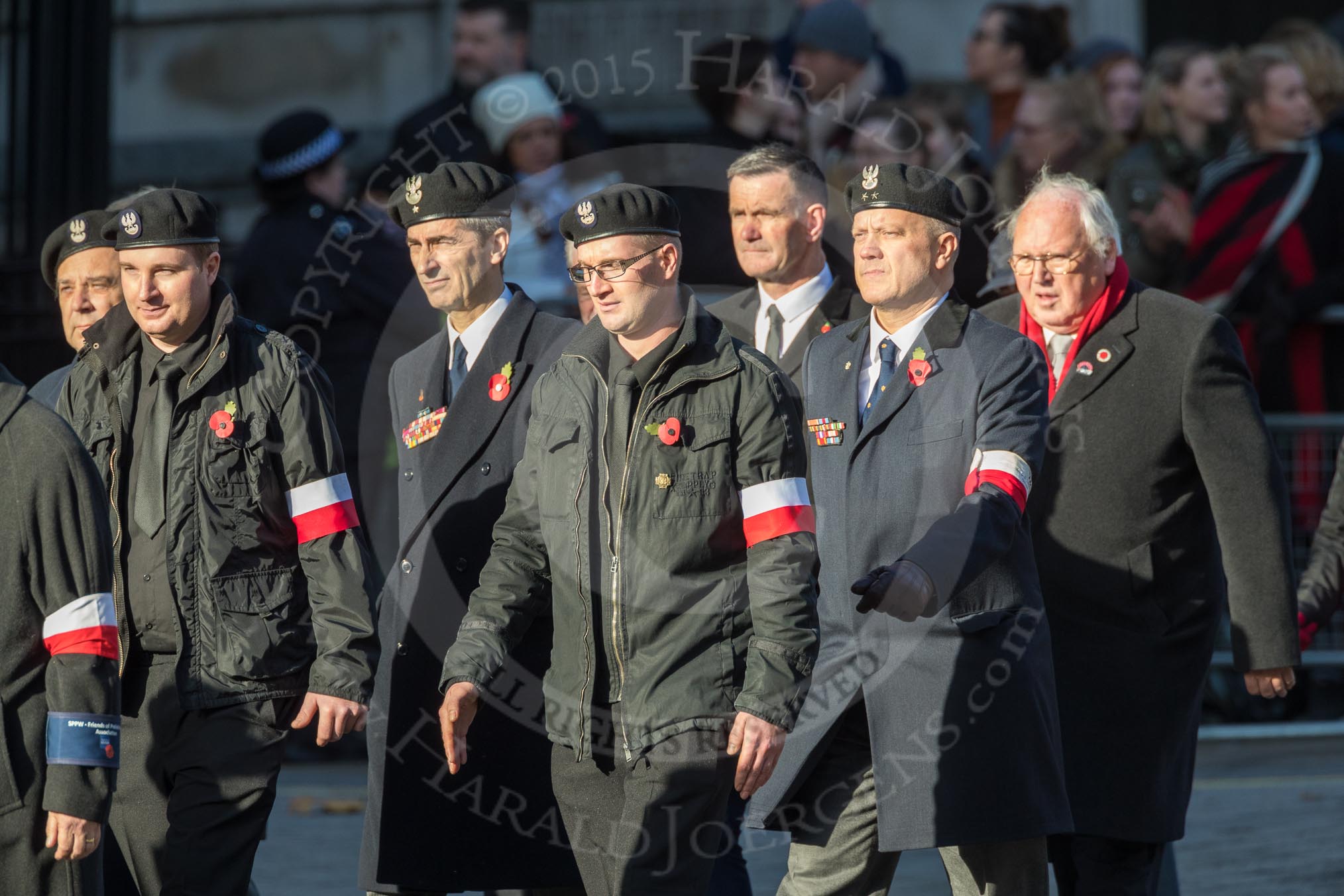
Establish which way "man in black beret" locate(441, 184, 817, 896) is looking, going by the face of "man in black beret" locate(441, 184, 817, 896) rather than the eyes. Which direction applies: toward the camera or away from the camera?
toward the camera

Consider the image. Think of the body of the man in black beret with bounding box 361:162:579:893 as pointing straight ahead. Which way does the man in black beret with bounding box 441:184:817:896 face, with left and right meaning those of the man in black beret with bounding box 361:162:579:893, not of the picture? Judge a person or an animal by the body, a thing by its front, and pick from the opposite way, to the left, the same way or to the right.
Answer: the same way

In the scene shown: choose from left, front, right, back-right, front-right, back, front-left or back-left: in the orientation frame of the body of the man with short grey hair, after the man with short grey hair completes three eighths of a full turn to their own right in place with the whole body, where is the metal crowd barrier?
front-right

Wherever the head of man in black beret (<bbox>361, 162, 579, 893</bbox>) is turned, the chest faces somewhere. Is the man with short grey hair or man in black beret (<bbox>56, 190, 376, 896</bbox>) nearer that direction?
the man in black beret

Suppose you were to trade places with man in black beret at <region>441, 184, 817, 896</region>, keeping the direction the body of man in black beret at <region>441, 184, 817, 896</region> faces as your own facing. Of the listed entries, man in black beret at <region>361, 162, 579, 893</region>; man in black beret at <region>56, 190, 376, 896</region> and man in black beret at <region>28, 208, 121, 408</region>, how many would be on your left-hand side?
0

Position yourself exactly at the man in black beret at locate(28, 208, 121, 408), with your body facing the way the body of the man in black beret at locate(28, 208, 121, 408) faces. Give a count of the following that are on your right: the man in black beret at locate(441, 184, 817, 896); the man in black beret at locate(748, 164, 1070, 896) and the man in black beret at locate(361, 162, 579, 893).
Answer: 0

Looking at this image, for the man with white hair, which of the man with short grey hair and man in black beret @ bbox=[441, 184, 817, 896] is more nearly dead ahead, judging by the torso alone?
the man in black beret

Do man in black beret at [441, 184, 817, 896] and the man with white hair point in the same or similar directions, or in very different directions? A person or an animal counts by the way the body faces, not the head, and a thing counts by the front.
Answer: same or similar directions

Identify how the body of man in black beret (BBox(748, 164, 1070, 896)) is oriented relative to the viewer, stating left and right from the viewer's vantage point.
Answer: facing the viewer and to the left of the viewer

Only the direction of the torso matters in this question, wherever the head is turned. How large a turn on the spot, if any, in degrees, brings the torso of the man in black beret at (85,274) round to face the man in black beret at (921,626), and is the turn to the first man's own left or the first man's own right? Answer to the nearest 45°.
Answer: approximately 90° to the first man's own left

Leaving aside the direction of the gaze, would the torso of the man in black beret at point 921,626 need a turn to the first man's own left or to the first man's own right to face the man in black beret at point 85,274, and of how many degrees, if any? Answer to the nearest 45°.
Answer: approximately 45° to the first man's own right

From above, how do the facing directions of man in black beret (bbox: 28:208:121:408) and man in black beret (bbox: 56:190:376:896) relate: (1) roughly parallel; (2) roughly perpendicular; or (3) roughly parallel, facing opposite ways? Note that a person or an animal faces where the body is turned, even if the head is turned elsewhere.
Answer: roughly parallel

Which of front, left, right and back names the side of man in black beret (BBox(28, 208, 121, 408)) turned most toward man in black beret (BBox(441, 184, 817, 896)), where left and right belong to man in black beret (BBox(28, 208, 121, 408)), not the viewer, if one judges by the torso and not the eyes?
left

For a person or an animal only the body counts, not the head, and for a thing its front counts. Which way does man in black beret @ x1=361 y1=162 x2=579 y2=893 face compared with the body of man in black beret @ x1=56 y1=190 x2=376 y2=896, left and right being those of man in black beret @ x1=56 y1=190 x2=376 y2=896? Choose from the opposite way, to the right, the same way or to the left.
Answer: the same way

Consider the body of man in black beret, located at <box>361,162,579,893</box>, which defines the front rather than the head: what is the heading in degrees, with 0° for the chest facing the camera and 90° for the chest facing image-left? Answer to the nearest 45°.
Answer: approximately 45°

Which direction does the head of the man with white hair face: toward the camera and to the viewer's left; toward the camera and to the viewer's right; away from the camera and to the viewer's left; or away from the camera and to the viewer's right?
toward the camera and to the viewer's left

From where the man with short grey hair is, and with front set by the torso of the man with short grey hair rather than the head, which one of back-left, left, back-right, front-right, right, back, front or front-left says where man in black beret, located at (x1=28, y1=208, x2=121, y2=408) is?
front-right

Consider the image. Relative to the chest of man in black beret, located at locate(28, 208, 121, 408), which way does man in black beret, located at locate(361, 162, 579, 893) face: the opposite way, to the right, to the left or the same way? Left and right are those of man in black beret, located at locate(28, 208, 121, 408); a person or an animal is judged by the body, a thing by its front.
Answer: the same way

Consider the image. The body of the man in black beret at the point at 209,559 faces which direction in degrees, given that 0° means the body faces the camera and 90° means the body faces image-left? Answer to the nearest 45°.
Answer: approximately 45°
